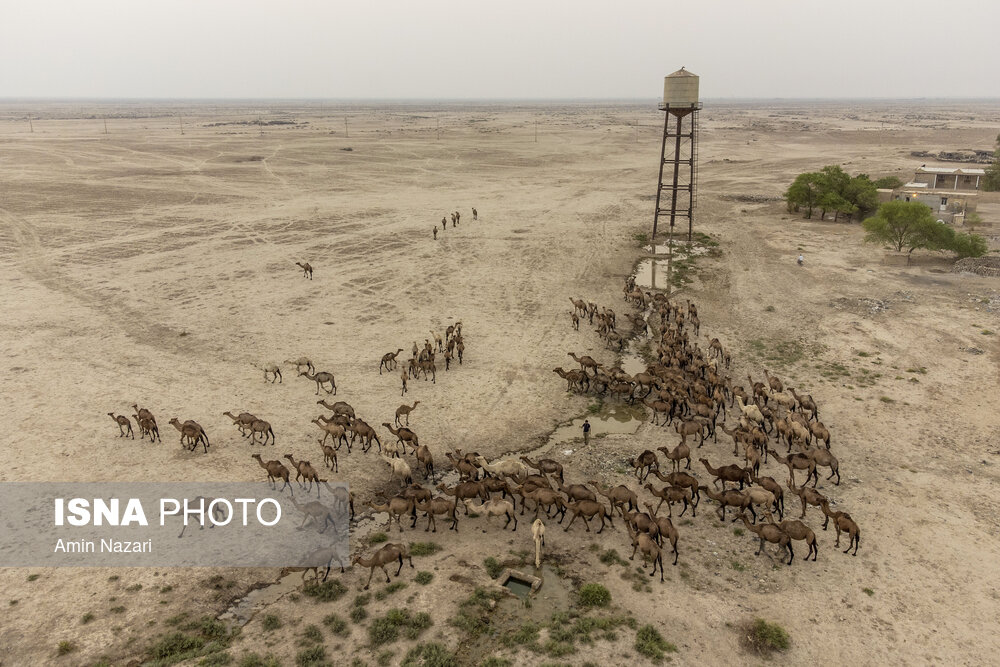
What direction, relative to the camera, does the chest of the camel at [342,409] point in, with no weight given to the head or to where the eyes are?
to the viewer's left

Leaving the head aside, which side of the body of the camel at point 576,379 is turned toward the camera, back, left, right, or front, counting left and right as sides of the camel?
left

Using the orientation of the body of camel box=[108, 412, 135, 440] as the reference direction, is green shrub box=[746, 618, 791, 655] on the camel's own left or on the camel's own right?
on the camel's own left

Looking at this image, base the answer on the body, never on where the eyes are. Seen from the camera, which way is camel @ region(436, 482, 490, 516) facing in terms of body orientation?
to the viewer's left

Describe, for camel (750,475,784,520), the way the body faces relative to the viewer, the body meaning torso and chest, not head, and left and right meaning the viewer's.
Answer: facing to the left of the viewer

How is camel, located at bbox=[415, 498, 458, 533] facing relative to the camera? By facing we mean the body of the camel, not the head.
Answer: to the viewer's left
